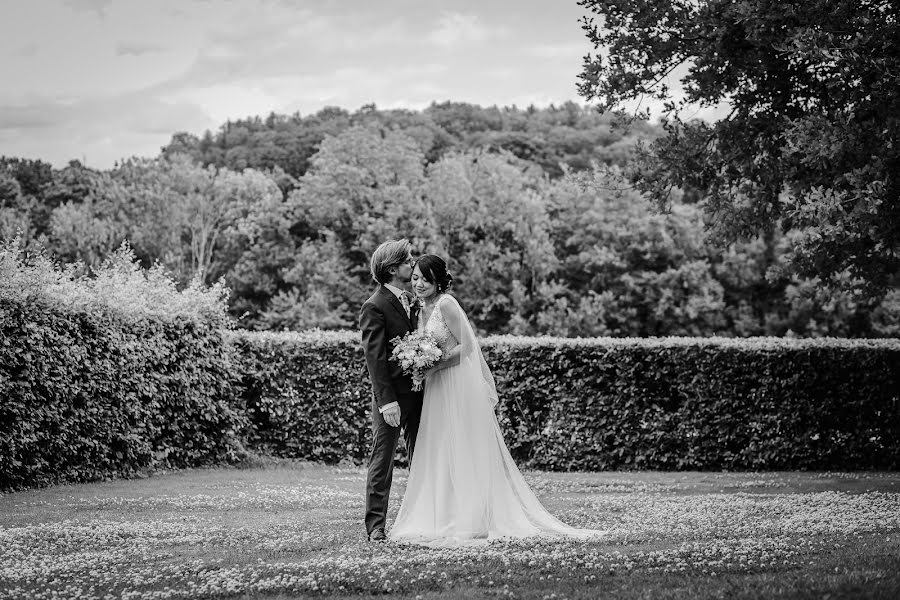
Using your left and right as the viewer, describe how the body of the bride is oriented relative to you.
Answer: facing the viewer and to the left of the viewer

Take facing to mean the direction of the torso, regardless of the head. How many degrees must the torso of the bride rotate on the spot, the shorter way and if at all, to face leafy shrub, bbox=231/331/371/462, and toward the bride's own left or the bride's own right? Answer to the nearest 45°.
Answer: approximately 135° to the bride's own right

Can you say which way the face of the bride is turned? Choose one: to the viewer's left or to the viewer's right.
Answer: to the viewer's left

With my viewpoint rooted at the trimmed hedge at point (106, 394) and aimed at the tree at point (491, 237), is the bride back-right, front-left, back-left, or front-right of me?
back-right

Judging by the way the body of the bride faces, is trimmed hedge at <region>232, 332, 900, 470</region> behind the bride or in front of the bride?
behind

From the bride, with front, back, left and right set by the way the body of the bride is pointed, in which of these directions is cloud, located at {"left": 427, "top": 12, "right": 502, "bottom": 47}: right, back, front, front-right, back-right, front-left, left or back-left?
back-right

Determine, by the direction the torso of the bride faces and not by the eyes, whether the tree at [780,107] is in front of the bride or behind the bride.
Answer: behind

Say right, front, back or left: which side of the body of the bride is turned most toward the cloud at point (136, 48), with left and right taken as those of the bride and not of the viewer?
right

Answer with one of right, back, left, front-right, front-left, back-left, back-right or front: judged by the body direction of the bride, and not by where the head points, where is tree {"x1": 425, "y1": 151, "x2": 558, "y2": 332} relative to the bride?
back-right
